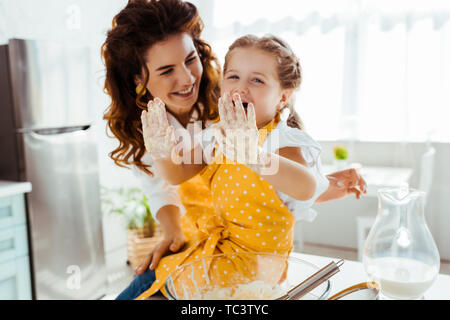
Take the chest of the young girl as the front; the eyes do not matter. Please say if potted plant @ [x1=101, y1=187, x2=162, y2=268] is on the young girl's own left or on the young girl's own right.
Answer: on the young girl's own right

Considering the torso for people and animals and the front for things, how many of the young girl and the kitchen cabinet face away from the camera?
0

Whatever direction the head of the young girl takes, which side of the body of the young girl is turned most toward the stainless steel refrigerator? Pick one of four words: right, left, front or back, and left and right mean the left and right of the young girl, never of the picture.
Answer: right

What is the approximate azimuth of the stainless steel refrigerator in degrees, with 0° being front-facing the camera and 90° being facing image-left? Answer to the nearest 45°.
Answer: approximately 315°

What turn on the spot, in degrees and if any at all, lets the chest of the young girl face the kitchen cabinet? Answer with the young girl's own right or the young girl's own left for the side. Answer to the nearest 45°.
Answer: approximately 90° to the young girl's own right

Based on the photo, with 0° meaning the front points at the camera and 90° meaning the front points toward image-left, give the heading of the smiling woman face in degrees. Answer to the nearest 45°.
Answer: approximately 315°
